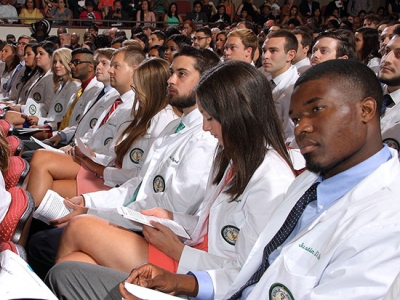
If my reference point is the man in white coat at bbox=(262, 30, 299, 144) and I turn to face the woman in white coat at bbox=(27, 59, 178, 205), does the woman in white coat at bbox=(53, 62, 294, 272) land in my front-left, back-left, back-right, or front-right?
front-left

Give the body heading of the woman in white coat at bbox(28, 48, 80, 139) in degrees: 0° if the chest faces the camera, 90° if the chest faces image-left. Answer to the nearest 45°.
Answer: approximately 45°

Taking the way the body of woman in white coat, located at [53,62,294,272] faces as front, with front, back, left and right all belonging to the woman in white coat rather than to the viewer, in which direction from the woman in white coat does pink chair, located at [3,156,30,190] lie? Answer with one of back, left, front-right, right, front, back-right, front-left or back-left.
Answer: front-right

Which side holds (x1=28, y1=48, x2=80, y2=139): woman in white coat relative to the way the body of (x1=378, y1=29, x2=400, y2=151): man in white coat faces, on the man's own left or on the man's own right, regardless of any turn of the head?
on the man's own right

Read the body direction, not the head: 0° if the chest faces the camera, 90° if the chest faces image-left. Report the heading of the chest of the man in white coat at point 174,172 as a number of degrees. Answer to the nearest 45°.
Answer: approximately 45°

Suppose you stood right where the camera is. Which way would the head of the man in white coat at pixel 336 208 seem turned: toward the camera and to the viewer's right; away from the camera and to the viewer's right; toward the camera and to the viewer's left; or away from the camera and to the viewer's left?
toward the camera and to the viewer's left

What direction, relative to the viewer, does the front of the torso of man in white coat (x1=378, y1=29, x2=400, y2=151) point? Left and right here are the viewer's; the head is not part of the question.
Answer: facing the viewer and to the left of the viewer

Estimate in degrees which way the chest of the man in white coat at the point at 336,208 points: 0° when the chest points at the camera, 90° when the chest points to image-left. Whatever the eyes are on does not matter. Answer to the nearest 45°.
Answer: approximately 45°

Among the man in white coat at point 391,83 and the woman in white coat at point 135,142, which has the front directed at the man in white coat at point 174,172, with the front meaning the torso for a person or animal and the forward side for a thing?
the man in white coat at point 391,83

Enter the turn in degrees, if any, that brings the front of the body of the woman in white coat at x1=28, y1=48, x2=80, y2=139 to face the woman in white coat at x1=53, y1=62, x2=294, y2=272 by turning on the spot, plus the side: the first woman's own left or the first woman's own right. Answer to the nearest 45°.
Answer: approximately 45° to the first woman's own left

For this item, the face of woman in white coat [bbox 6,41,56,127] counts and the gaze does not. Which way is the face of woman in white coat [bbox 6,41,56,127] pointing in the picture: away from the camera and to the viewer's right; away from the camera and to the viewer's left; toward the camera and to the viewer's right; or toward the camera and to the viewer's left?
toward the camera and to the viewer's left

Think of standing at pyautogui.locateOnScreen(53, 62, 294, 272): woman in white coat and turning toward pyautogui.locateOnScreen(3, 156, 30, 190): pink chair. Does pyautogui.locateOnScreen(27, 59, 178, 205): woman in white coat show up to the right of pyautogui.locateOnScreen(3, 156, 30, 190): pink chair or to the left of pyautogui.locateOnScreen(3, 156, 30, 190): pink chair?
right

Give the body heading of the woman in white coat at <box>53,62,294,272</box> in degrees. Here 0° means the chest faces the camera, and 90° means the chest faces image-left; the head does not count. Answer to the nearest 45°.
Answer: approximately 90°

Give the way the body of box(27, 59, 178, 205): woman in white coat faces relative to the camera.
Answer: to the viewer's left

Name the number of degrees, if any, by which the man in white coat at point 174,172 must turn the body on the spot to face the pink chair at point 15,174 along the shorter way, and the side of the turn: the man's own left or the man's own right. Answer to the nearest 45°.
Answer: approximately 45° to the man's own right

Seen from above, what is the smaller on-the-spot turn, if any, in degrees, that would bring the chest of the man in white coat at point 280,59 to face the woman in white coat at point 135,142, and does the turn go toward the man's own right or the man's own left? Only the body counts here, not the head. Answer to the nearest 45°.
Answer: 0° — they already face them
